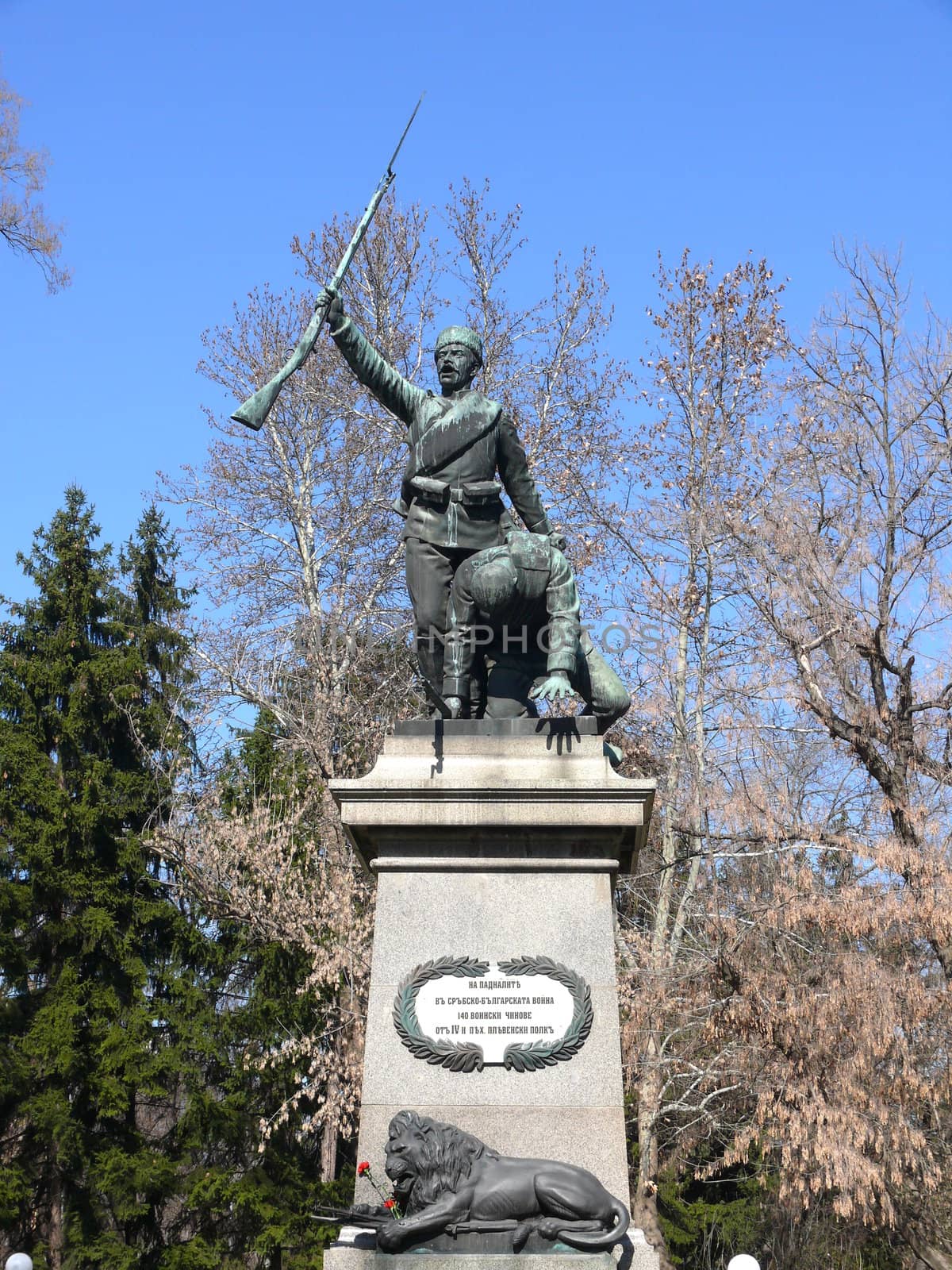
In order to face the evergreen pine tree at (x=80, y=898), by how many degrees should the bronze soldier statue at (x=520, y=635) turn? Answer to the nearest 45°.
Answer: approximately 135° to its right

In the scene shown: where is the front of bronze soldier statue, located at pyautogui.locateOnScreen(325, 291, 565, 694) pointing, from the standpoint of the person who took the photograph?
facing the viewer

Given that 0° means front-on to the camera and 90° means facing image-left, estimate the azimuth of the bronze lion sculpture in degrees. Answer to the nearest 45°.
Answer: approximately 90°

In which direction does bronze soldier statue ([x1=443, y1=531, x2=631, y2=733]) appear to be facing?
toward the camera

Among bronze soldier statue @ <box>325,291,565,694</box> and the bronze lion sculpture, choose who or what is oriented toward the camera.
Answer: the bronze soldier statue

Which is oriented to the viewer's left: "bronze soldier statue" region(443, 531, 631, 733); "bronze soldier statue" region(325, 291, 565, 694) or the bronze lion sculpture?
the bronze lion sculpture

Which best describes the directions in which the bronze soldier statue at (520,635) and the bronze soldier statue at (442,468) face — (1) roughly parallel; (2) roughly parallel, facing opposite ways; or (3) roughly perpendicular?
roughly parallel

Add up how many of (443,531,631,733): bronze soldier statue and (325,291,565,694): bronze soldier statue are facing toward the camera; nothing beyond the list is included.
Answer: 2

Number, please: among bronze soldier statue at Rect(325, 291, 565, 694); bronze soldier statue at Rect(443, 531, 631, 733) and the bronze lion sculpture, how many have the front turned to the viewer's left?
1

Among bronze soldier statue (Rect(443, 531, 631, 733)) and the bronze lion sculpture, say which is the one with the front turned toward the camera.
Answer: the bronze soldier statue

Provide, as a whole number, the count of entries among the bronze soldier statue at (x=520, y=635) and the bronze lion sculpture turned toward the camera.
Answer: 1
